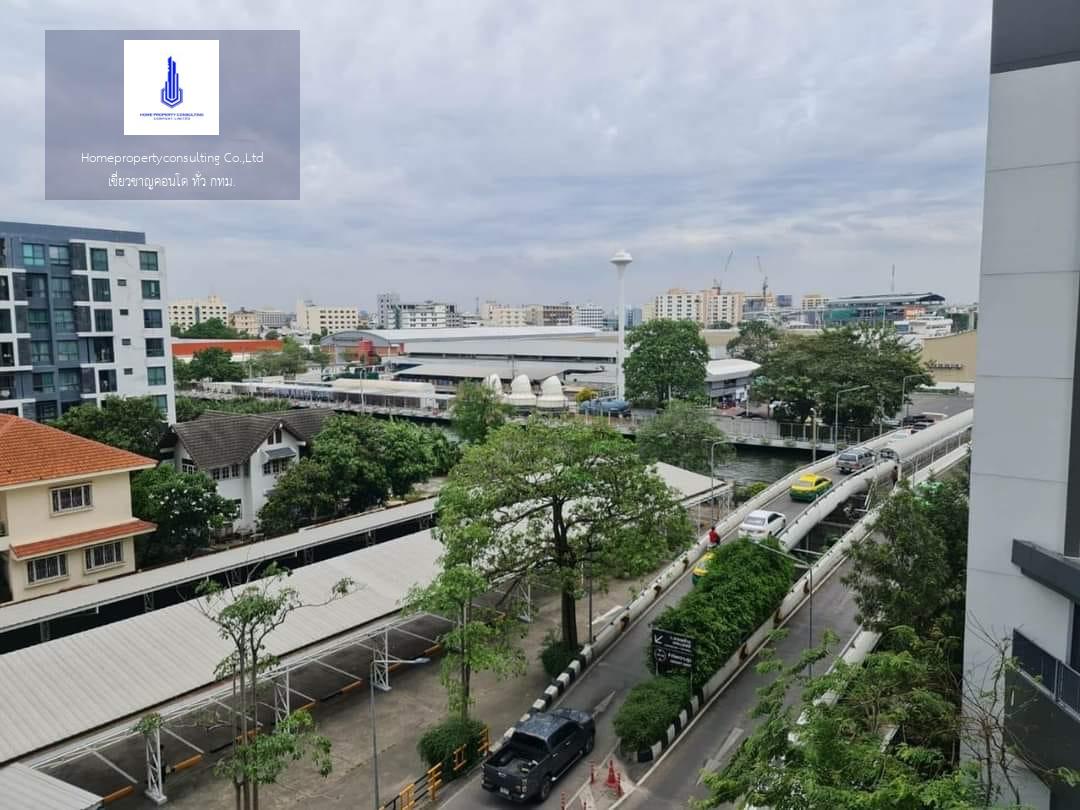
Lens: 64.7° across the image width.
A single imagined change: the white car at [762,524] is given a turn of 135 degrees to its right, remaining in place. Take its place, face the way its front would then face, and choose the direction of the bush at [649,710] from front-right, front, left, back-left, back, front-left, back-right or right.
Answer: front

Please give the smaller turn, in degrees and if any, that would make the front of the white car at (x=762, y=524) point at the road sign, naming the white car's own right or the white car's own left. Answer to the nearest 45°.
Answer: approximately 135° to the white car's own right

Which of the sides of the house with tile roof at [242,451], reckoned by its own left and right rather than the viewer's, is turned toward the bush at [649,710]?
front

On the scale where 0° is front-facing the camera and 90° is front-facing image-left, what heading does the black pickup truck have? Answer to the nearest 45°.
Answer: approximately 225°

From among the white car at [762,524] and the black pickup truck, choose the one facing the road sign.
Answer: the black pickup truck

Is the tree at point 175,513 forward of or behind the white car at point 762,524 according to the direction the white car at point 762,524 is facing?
behind

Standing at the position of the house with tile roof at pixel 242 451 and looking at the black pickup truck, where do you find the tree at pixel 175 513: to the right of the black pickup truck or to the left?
right

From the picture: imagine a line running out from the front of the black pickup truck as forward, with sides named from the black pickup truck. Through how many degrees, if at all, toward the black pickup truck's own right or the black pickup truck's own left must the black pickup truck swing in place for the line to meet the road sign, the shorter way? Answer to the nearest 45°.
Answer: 0° — it already faces it

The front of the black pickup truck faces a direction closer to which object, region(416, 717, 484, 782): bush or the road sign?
the road sign

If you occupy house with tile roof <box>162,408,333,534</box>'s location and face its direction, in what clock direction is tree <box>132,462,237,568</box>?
The tree is roughly at 2 o'clock from the house with tile roof.

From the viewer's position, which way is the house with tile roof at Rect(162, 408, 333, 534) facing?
facing the viewer and to the right of the viewer

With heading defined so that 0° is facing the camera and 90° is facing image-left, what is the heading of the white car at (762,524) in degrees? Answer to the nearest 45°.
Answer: approximately 225°
